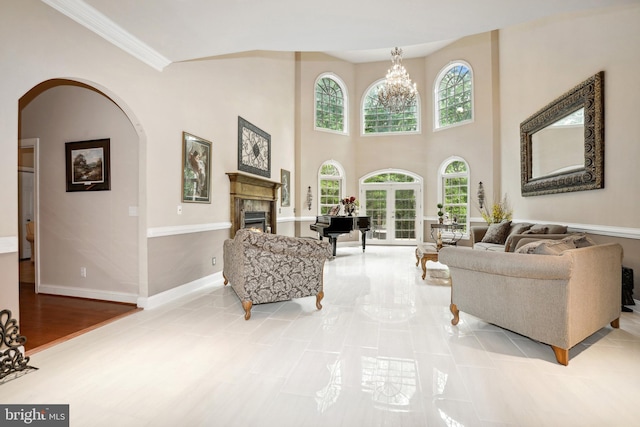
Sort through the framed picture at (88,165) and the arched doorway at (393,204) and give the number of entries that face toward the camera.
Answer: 2

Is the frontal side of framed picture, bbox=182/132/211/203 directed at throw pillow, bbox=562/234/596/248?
yes

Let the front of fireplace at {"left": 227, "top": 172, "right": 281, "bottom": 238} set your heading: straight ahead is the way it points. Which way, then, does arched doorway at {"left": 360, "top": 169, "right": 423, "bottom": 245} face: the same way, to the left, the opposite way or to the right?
to the right

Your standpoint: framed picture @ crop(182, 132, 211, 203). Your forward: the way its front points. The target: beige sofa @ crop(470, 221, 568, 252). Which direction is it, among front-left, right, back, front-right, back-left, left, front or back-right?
front-left

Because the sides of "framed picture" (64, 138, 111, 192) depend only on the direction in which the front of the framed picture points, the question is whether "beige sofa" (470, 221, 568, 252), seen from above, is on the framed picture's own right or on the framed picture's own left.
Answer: on the framed picture's own left

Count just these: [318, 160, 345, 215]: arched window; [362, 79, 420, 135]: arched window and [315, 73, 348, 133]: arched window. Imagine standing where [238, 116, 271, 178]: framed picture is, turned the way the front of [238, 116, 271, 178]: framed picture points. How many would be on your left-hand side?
3

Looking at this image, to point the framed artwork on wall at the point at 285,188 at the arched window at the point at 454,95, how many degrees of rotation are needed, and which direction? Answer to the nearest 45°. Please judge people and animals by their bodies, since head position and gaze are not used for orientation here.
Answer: approximately 45° to its left

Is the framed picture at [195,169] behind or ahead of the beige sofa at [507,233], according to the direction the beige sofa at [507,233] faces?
ahead
